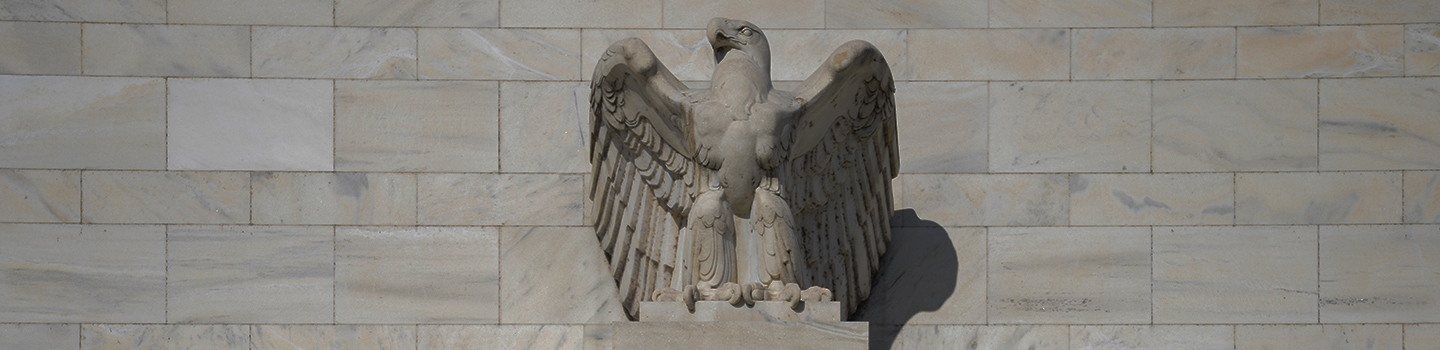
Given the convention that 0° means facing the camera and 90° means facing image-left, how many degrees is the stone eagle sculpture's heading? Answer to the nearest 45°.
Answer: approximately 0°
